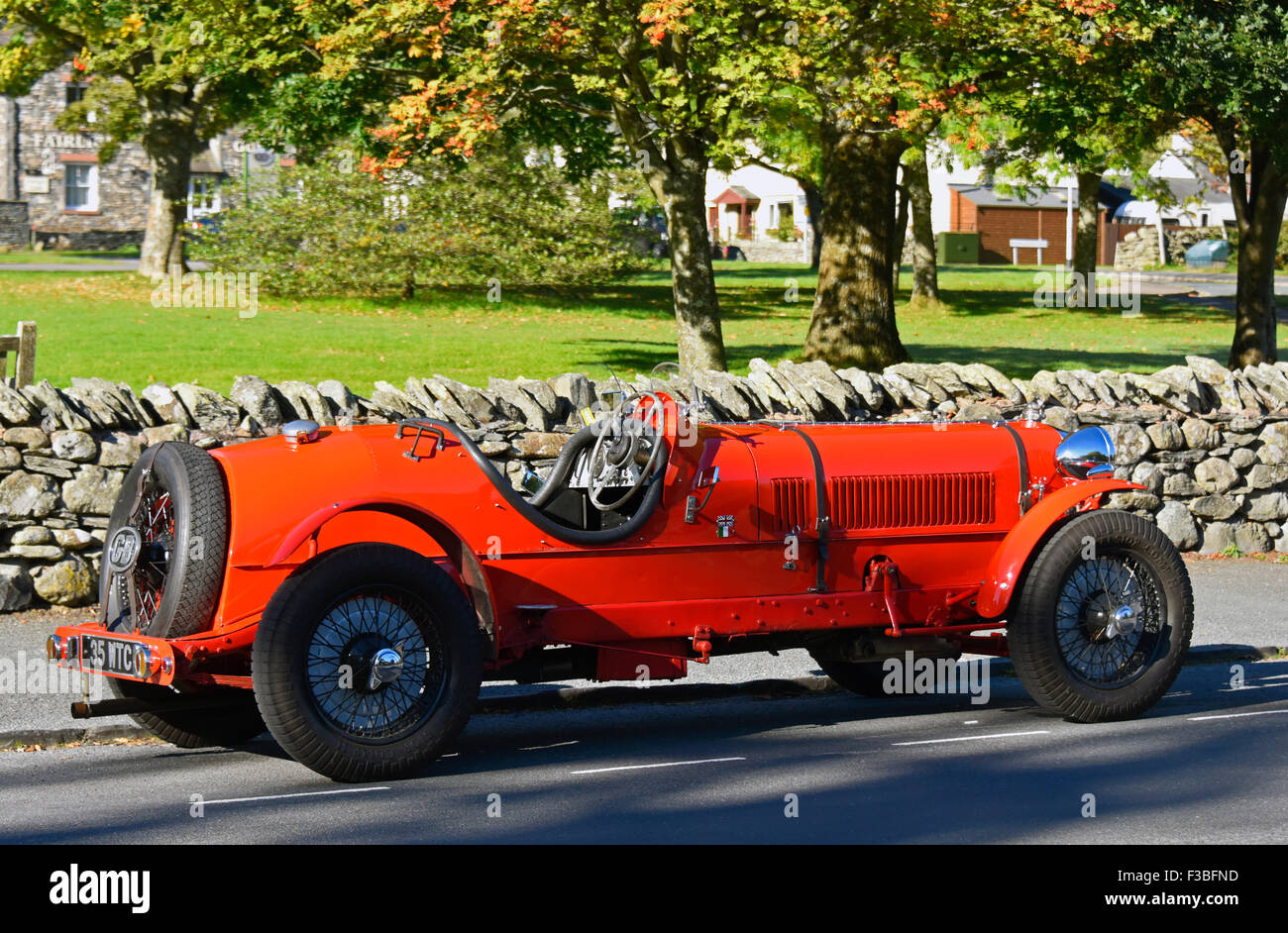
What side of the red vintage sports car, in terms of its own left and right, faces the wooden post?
left

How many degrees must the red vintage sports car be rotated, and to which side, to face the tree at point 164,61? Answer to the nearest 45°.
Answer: approximately 45° to its left

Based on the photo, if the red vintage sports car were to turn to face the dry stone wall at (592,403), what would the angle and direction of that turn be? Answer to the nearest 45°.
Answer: approximately 45° to its left

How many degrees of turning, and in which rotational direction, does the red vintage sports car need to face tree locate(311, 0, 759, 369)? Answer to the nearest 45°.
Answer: approximately 45° to its left

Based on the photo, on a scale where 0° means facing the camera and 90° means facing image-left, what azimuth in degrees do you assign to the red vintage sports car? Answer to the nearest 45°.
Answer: approximately 225°

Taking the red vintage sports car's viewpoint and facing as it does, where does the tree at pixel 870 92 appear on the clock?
The tree is roughly at 11 o'clock from the red vintage sports car.
